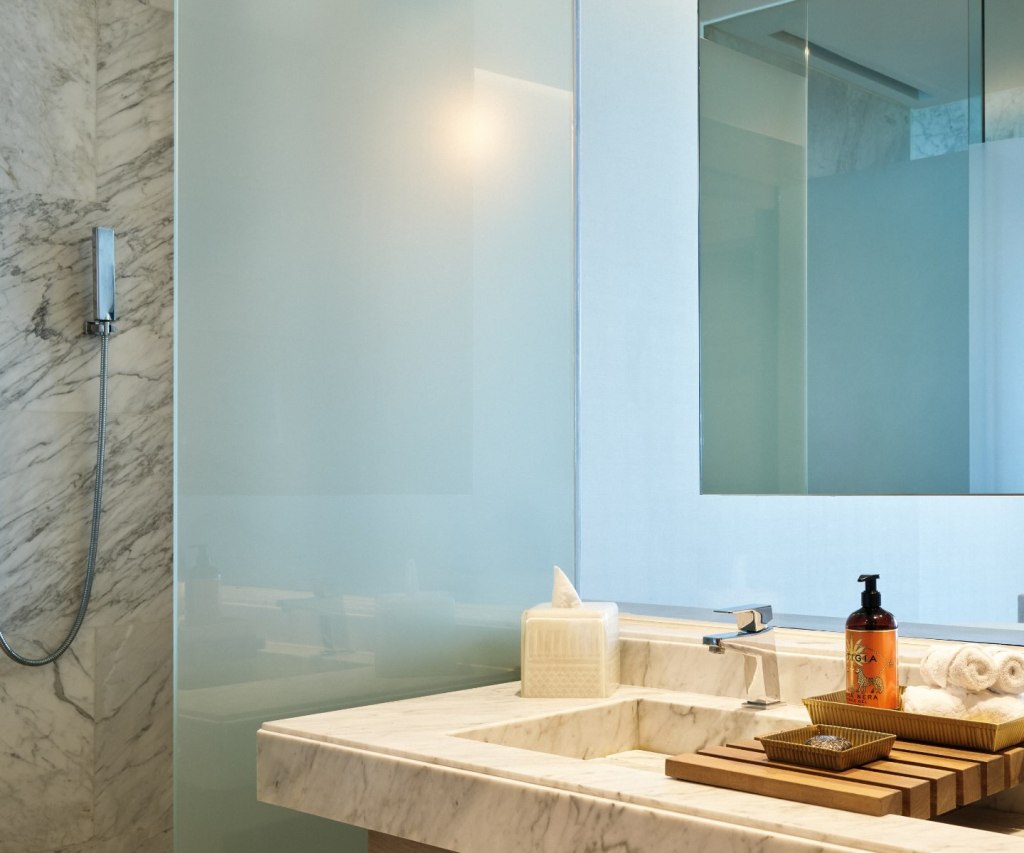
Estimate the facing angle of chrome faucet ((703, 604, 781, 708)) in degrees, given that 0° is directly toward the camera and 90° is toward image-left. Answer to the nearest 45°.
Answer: approximately 45°

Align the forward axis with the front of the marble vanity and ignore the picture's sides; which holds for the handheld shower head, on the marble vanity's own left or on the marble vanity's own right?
on the marble vanity's own right

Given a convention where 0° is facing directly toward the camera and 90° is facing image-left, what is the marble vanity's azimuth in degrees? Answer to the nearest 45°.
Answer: approximately 45°
